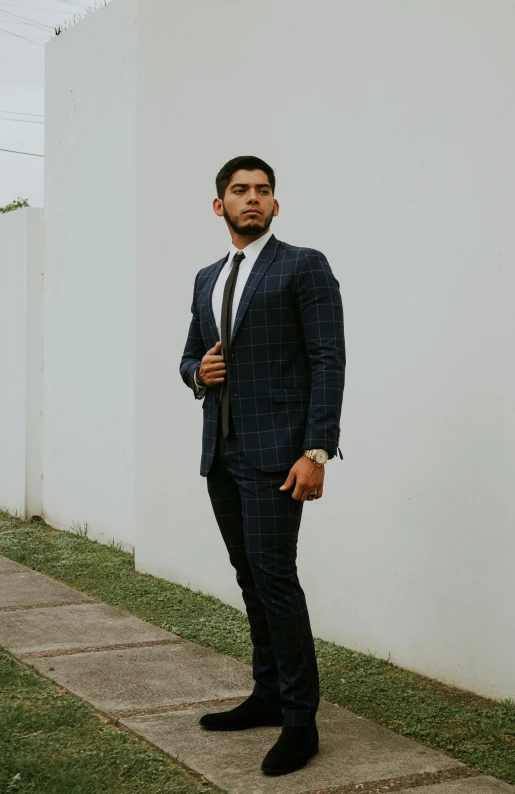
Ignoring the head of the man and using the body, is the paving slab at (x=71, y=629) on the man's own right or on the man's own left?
on the man's own right

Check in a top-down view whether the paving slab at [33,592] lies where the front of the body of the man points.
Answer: no

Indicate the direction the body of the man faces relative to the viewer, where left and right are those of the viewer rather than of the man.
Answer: facing the viewer and to the left of the viewer
